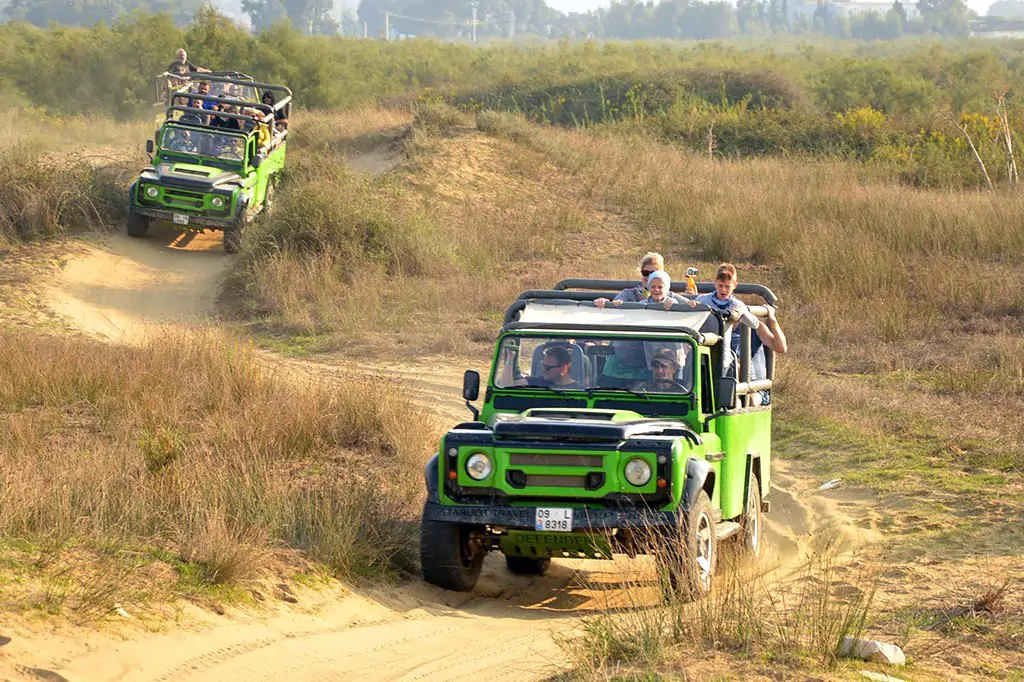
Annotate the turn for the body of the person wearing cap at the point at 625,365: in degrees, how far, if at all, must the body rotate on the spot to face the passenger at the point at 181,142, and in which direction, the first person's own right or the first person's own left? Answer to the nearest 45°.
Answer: approximately 135° to the first person's own right

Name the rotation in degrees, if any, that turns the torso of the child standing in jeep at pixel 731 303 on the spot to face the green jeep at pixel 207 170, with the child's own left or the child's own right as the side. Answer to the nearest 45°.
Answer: approximately 135° to the child's own right

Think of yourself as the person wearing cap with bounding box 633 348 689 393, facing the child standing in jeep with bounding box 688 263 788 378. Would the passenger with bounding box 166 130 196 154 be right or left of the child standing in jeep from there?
left

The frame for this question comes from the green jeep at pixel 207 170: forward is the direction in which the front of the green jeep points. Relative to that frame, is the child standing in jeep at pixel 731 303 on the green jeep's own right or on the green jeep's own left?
on the green jeep's own left

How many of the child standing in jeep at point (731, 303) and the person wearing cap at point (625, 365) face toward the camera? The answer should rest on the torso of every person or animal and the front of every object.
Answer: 2

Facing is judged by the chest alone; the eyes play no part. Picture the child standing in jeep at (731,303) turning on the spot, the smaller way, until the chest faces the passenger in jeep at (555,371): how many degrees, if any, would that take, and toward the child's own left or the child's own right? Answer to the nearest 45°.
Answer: approximately 45° to the child's own right

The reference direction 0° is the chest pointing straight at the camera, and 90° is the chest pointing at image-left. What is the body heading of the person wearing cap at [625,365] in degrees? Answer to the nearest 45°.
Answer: approximately 0°

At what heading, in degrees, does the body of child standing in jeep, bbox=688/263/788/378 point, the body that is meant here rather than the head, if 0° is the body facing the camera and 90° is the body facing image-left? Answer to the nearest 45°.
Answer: approximately 0°

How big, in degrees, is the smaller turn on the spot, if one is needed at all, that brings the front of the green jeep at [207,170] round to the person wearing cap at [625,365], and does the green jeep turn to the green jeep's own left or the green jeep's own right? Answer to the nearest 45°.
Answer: approximately 45° to the green jeep's own left
